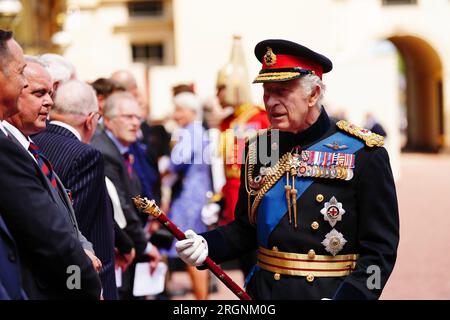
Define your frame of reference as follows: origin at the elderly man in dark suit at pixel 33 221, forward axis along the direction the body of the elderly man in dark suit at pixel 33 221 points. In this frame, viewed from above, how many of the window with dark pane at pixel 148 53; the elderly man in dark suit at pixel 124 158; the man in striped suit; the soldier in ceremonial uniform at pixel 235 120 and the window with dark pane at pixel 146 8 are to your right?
0

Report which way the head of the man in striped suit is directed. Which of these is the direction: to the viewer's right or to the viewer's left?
to the viewer's right

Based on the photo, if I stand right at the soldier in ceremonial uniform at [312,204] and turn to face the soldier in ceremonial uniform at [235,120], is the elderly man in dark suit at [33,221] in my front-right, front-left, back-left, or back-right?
back-left

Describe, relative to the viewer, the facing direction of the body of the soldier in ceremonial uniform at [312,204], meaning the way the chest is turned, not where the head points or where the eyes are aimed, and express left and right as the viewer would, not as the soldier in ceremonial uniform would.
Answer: facing the viewer and to the left of the viewer

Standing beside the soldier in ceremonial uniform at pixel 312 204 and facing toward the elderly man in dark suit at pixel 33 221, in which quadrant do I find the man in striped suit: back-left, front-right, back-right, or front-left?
front-right

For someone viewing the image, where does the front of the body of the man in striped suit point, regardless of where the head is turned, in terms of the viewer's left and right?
facing away from the viewer and to the right of the viewer

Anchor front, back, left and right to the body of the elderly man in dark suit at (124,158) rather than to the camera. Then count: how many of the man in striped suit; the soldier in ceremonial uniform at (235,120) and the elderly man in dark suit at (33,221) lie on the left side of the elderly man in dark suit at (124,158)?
1

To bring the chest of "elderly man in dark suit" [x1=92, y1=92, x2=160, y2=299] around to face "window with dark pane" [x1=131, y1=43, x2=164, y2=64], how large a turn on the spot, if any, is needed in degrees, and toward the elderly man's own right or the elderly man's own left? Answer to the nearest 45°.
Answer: approximately 135° to the elderly man's own left

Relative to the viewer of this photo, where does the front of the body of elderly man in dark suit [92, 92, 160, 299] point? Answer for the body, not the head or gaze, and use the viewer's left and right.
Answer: facing the viewer and to the right of the viewer

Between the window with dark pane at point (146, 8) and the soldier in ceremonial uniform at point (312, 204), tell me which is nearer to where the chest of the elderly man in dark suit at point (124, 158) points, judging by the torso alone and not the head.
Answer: the soldier in ceremonial uniform

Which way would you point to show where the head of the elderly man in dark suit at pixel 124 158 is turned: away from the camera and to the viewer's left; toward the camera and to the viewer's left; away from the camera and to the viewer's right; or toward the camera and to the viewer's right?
toward the camera and to the viewer's right

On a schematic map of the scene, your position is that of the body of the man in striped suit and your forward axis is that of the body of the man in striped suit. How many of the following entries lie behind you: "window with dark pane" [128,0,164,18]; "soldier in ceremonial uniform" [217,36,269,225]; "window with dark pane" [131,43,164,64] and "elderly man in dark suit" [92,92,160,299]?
0

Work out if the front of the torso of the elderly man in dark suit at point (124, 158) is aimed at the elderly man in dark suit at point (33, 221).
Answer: no

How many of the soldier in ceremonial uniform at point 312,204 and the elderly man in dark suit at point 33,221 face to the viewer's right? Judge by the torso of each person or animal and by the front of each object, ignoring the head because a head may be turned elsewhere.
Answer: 1

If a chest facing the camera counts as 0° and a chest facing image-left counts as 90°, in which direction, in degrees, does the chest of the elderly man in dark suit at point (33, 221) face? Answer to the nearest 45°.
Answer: approximately 270°

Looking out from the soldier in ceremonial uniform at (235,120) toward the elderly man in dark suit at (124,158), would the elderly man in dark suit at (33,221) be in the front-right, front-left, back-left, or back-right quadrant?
front-left

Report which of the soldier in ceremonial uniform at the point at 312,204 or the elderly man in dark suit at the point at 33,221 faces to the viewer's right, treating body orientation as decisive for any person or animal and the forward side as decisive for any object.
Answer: the elderly man in dark suit
